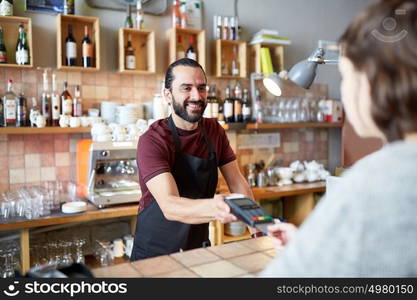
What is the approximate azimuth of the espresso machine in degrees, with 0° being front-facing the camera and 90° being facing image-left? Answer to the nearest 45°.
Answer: approximately 315°

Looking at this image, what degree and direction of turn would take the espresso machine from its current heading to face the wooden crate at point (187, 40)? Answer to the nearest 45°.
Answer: approximately 90° to its left

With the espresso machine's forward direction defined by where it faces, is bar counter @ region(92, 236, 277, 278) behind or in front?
in front

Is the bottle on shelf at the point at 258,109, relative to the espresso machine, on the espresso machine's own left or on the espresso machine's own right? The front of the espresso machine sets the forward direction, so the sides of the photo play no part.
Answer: on the espresso machine's own left

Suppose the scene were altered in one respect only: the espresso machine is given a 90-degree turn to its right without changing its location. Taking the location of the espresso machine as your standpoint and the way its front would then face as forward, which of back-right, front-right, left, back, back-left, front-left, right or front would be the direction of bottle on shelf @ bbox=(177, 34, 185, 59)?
back

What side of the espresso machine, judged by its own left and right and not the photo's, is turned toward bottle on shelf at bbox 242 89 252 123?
left
